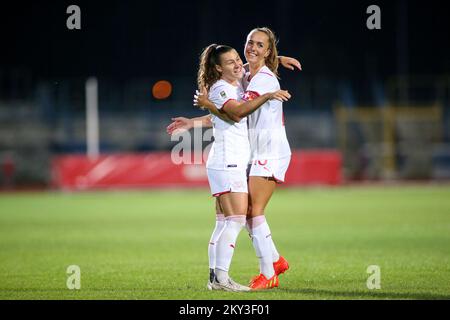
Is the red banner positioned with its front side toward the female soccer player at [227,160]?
yes

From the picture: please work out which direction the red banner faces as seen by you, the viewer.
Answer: facing the viewer

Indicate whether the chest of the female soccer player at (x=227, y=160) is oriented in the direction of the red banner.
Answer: no
